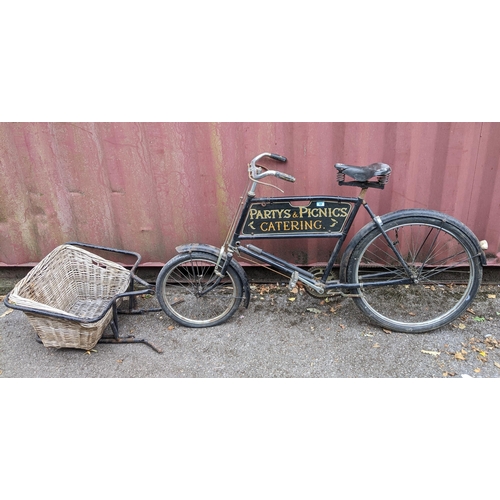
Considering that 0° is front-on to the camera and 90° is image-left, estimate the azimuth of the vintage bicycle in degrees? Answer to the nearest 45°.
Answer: approximately 90°

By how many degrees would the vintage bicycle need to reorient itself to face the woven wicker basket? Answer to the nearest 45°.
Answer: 0° — it already faces it
